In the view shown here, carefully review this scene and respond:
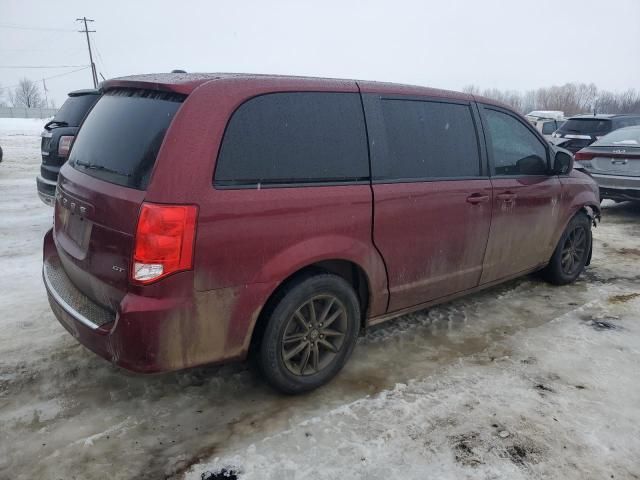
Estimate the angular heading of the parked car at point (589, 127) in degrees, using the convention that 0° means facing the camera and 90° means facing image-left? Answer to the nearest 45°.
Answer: approximately 225°

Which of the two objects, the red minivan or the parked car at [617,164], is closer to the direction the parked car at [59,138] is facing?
the parked car

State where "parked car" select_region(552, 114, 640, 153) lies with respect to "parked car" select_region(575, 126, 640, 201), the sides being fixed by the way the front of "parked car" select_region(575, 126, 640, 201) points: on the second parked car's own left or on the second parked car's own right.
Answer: on the second parked car's own left

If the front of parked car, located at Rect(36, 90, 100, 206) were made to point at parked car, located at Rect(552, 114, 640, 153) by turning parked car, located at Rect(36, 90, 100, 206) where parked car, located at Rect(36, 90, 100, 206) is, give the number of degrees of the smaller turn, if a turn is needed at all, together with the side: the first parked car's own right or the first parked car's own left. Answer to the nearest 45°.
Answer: approximately 45° to the first parked car's own right

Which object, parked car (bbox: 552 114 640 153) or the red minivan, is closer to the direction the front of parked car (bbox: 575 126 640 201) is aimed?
the parked car

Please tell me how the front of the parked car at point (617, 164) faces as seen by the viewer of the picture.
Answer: facing away from the viewer and to the right of the viewer

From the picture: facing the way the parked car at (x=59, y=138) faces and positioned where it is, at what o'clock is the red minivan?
The red minivan is roughly at 4 o'clock from the parked car.

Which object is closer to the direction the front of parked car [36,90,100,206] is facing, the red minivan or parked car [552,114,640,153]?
the parked car

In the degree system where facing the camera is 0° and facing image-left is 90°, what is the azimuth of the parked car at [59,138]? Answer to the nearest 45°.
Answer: approximately 225°
